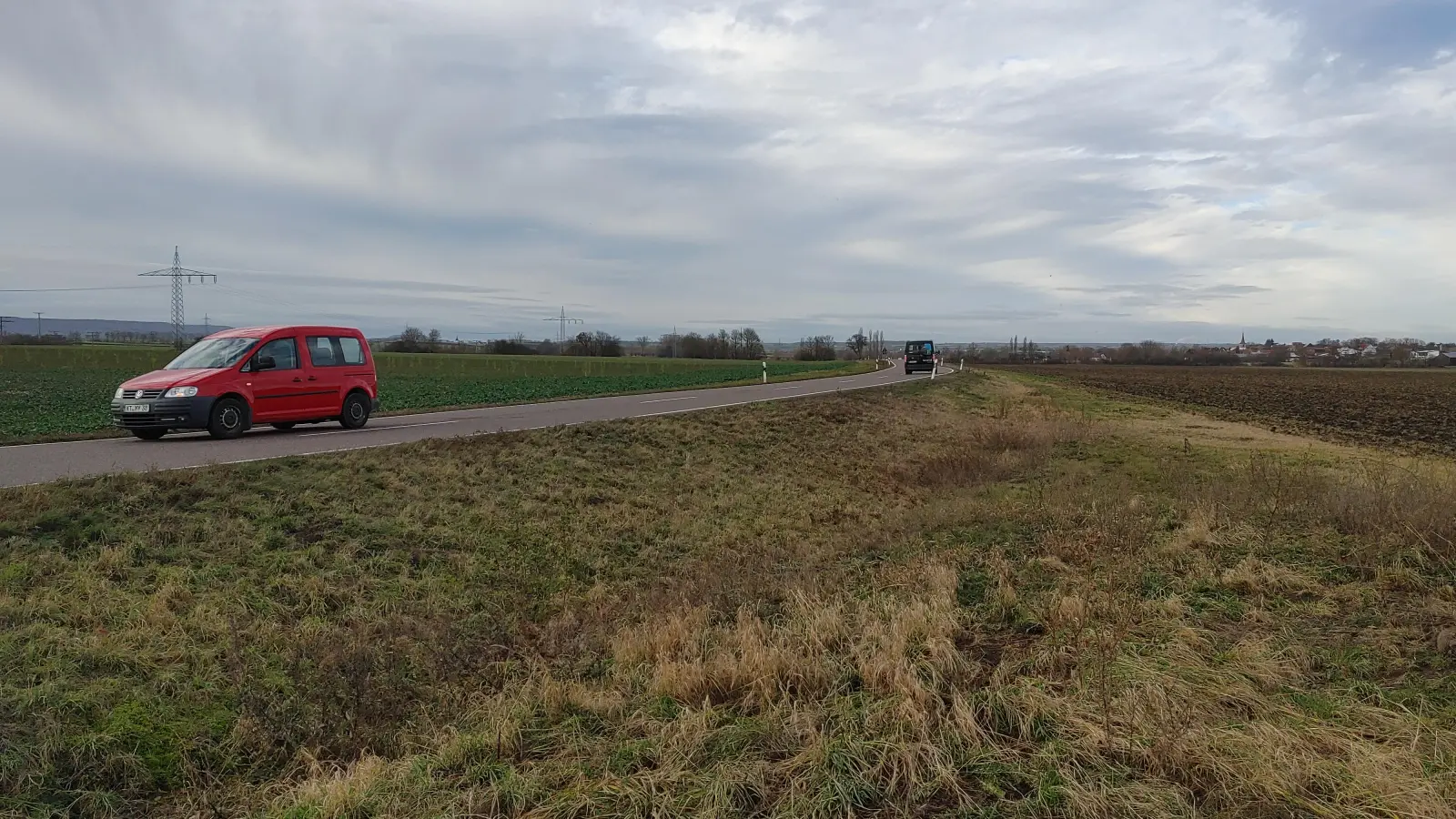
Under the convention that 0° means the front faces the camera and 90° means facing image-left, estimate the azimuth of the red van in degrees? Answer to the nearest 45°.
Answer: approximately 45°

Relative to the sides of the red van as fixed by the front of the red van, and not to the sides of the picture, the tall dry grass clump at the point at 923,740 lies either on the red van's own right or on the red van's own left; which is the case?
on the red van's own left
